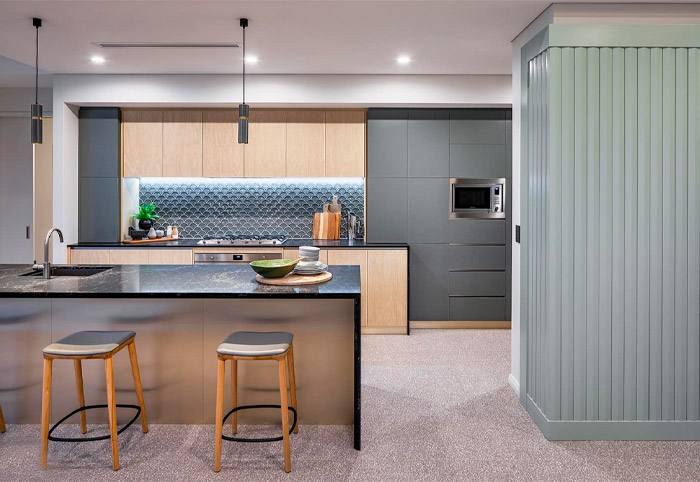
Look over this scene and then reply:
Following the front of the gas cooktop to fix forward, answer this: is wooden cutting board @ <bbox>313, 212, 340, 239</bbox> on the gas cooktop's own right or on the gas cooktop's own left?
on the gas cooktop's own left

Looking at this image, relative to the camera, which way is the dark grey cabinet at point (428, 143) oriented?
toward the camera

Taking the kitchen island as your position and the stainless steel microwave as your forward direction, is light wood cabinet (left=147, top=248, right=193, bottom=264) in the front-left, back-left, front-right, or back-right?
front-left

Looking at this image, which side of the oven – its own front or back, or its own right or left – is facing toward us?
front

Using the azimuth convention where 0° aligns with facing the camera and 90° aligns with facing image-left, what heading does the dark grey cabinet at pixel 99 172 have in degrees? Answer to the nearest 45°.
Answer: approximately 0°

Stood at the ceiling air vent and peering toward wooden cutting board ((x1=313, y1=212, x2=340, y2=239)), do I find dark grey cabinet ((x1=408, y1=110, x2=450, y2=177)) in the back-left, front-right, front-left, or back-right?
front-right

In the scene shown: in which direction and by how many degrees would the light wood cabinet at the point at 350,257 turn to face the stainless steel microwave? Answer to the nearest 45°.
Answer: approximately 90° to its left

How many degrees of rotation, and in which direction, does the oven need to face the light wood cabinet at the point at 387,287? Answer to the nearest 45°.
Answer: approximately 90° to its left

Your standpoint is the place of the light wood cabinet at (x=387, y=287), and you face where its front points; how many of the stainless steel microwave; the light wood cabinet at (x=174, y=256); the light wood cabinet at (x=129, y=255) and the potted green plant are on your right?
3

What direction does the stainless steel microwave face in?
toward the camera

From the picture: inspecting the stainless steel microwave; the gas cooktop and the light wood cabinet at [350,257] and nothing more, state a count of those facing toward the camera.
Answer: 3
